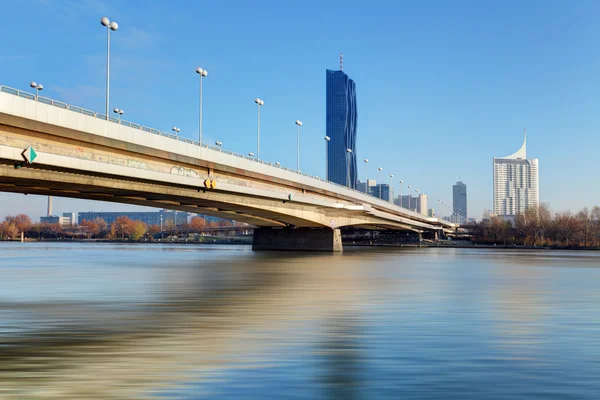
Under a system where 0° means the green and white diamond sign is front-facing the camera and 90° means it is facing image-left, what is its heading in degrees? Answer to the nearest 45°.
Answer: approximately 315°
